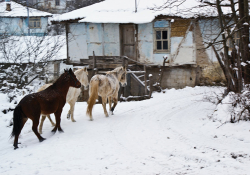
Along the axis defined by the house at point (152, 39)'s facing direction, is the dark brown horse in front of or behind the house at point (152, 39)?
in front

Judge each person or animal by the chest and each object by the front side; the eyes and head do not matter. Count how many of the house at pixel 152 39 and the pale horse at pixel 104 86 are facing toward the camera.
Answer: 1

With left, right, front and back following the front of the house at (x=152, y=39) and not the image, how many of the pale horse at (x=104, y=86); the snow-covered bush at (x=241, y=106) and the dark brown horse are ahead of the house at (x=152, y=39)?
3

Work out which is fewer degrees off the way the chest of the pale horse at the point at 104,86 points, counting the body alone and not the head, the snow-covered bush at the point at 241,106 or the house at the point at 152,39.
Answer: the house
